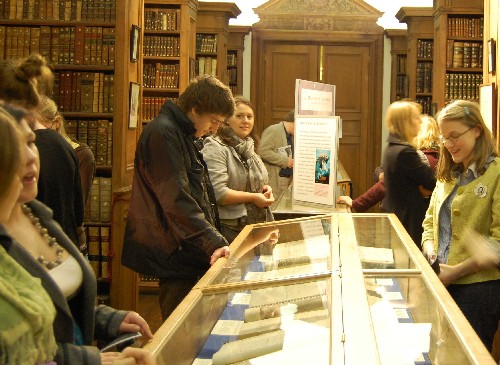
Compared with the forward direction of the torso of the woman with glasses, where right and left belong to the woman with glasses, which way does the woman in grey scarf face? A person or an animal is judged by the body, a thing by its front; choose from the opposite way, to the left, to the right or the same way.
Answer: to the left

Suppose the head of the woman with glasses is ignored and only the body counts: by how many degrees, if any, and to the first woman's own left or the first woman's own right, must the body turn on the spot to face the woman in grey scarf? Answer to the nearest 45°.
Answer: approximately 90° to the first woman's own right

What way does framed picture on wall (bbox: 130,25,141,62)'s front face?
to the viewer's right

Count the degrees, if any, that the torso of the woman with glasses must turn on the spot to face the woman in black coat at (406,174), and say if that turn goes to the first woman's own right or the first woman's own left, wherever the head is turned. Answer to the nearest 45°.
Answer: approximately 135° to the first woman's own right

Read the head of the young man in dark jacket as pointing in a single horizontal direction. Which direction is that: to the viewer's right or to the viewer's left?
to the viewer's right

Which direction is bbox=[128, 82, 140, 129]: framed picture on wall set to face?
to the viewer's right

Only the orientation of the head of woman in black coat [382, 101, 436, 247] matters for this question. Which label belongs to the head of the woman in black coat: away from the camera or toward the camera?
away from the camera

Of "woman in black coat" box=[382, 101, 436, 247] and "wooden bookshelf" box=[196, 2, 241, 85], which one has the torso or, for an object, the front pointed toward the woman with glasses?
the wooden bookshelf
